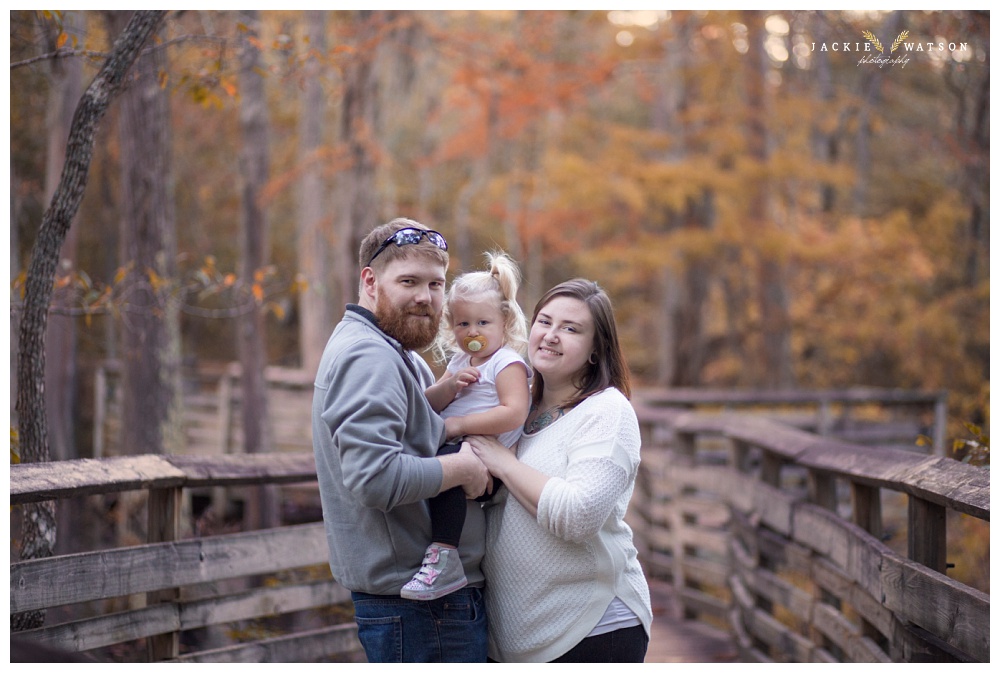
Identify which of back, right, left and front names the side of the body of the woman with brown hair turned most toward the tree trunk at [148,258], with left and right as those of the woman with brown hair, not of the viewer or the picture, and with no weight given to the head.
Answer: right

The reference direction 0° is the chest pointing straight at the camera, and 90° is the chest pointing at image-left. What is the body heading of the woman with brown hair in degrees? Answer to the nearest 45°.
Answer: approximately 45°

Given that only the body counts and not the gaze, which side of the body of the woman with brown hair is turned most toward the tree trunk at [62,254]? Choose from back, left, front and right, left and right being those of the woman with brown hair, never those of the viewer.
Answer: right

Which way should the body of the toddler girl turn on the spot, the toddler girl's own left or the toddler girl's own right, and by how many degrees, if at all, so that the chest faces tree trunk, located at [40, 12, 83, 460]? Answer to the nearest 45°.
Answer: approximately 90° to the toddler girl's own right

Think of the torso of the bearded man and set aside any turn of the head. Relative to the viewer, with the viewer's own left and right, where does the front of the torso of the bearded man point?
facing to the right of the viewer

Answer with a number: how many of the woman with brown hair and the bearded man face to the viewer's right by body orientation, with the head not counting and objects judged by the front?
1

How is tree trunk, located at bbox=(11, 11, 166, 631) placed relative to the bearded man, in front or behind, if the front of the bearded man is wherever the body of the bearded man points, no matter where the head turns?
behind

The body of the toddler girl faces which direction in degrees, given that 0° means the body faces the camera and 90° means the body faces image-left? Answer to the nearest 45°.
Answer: approximately 45°
